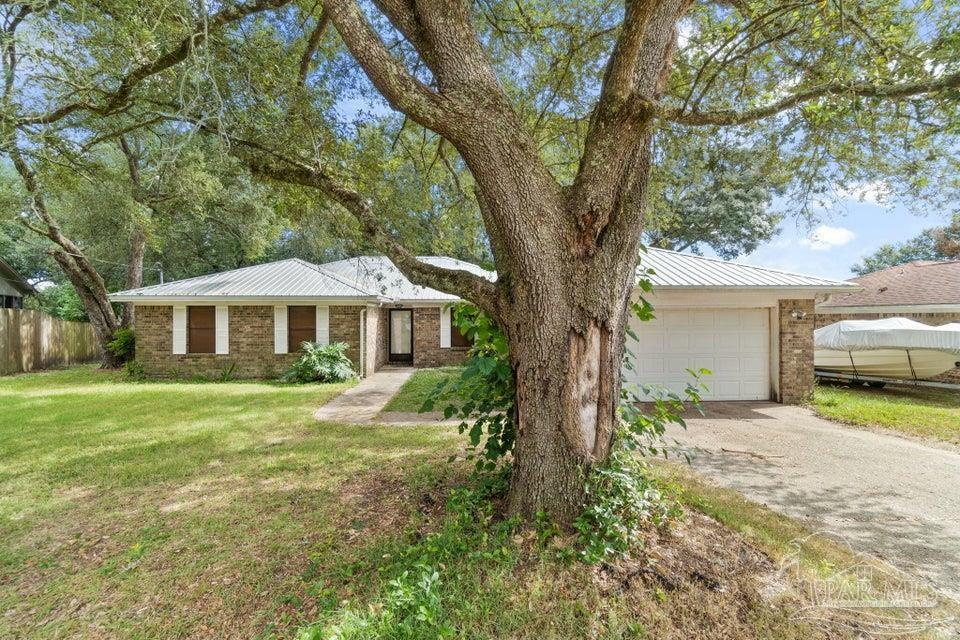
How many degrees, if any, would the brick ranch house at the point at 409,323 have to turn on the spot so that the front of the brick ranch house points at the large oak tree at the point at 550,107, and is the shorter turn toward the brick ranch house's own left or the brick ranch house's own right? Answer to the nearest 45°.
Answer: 0° — it already faces it

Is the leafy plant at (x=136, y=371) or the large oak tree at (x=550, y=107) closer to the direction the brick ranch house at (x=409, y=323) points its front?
the large oak tree

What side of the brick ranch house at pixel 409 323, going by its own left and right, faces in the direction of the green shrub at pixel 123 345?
right

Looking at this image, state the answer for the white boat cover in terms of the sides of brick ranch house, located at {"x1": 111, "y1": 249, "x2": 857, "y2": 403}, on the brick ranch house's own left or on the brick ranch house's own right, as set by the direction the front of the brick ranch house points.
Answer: on the brick ranch house's own left

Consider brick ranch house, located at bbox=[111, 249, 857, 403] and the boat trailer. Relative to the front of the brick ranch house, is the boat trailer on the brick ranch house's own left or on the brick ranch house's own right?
on the brick ranch house's own left

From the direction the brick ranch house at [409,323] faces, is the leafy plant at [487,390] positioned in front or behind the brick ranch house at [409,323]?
in front

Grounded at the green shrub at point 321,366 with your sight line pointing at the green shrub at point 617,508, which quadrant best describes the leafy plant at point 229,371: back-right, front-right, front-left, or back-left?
back-right

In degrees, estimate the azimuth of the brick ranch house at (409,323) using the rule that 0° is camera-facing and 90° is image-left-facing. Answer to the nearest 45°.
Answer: approximately 0°

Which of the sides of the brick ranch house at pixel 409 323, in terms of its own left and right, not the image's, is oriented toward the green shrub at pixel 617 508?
front

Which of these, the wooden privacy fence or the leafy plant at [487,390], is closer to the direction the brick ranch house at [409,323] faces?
the leafy plant

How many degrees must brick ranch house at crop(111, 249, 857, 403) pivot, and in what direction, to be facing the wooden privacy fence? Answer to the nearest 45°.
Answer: approximately 90° to its right

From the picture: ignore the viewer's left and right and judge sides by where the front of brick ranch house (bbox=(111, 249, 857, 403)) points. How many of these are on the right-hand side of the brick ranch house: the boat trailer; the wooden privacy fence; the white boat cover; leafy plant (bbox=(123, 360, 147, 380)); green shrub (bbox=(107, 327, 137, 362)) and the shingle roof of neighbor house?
3

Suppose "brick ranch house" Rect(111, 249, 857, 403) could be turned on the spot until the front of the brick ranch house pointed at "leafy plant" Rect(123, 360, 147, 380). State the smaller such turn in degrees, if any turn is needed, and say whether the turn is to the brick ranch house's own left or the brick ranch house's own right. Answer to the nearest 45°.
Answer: approximately 90° to the brick ranch house's own right
